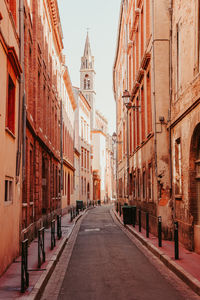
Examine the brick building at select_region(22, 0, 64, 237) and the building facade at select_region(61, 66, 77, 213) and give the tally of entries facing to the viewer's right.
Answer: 2

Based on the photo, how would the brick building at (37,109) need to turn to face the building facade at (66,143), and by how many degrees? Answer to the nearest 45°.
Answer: approximately 90° to its left

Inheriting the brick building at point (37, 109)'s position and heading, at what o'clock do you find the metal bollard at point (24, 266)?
The metal bollard is roughly at 3 o'clock from the brick building.

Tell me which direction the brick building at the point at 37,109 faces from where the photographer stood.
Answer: facing to the right of the viewer

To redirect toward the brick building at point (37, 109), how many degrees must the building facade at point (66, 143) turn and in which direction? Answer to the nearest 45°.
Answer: approximately 90° to its right

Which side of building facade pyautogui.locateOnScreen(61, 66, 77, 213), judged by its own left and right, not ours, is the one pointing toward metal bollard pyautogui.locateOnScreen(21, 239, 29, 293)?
right

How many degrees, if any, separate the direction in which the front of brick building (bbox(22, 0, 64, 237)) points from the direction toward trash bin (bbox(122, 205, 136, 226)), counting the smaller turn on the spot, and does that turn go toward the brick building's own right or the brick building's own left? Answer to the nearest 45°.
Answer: approximately 45° to the brick building's own left

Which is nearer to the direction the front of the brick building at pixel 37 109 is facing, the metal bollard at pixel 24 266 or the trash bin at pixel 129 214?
the trash bin

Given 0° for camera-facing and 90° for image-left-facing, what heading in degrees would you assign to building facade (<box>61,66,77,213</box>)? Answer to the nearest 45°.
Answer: approximately 270°
